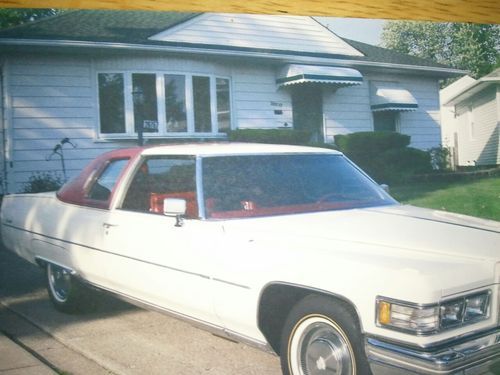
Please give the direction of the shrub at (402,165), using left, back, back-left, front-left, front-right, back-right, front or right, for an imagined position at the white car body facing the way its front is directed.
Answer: left

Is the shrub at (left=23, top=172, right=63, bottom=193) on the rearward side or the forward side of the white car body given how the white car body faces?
on the rearward side

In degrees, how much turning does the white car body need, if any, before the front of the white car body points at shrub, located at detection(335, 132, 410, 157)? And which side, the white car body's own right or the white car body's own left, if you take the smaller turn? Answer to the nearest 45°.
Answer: approximately 90° to the white car body's own left

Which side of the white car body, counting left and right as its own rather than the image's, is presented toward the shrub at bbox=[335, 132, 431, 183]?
left

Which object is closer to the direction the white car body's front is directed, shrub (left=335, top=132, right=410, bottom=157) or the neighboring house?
the neighboring house

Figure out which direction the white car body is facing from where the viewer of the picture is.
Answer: facing the viewer and to the right of the viewer

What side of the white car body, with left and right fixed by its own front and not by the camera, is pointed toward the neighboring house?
left

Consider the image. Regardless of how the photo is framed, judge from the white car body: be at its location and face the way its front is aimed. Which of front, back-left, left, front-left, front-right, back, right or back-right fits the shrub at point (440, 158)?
left

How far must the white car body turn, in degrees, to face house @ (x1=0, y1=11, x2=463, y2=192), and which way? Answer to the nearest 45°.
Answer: approximately 135° to its left

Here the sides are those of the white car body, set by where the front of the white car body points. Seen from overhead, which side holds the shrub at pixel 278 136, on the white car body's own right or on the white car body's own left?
on the white car body's own left
